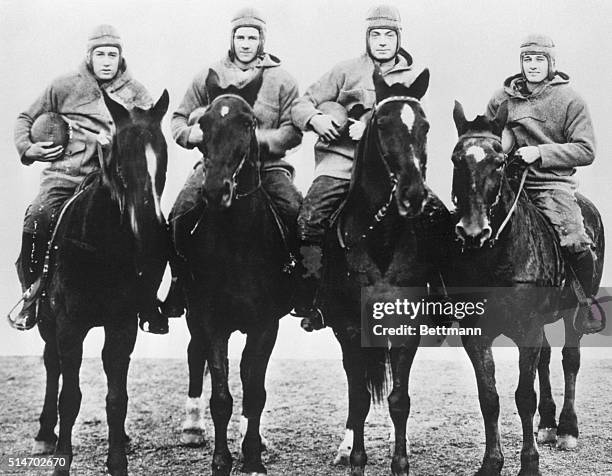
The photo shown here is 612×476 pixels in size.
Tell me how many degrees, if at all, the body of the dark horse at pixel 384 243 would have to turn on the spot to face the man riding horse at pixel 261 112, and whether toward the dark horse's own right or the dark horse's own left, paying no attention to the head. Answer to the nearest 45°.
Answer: approximately 135° to the dark horse's own right

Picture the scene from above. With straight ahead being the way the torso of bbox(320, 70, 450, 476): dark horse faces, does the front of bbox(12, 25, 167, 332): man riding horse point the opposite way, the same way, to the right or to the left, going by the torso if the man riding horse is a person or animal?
the same way

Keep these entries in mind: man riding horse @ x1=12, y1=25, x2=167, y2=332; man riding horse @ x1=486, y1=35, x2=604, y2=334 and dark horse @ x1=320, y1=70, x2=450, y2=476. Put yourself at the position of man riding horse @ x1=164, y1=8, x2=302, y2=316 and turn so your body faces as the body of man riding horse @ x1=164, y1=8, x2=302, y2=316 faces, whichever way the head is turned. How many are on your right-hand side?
1

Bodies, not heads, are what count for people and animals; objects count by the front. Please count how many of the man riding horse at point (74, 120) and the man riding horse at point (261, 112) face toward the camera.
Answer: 2

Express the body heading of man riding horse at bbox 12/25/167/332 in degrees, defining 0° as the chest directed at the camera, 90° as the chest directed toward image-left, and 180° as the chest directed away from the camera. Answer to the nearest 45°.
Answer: approximately 0°

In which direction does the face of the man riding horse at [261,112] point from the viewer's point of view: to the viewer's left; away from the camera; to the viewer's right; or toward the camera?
toward the camera

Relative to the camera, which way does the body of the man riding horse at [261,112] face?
toward the camera

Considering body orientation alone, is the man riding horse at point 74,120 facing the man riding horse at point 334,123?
no

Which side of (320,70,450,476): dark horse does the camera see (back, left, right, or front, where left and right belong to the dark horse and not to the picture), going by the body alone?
front

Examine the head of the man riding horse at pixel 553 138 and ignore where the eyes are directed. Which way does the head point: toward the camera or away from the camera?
toward the camera

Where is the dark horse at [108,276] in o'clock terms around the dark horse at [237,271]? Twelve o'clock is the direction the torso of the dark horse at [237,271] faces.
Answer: the dark horse at [108,276] is roughly at 3 o'clock from the dark horse at [237,271].

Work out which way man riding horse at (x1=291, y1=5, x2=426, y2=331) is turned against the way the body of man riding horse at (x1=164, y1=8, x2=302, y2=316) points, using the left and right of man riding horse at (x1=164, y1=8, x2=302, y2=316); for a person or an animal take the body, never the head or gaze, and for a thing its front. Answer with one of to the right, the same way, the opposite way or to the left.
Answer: the same way

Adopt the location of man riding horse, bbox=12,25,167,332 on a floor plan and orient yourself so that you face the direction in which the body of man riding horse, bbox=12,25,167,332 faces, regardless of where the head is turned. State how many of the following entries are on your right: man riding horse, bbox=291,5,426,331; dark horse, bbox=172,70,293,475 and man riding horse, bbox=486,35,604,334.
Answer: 0

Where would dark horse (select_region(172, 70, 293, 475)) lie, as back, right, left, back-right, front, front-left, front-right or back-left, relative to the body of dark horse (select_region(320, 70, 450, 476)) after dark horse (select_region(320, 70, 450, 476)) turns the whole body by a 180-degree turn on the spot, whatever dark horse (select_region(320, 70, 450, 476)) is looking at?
left

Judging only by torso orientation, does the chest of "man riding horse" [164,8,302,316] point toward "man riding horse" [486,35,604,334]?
no

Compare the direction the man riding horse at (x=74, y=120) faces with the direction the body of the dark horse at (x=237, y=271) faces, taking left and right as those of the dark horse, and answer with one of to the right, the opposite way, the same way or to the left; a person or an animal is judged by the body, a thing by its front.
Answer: the same way

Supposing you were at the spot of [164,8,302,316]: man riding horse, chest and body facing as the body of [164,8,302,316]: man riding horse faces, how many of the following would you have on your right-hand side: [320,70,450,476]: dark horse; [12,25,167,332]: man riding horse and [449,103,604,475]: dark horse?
1

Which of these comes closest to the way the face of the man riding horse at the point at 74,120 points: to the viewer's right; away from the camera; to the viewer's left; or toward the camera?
toward the camera
